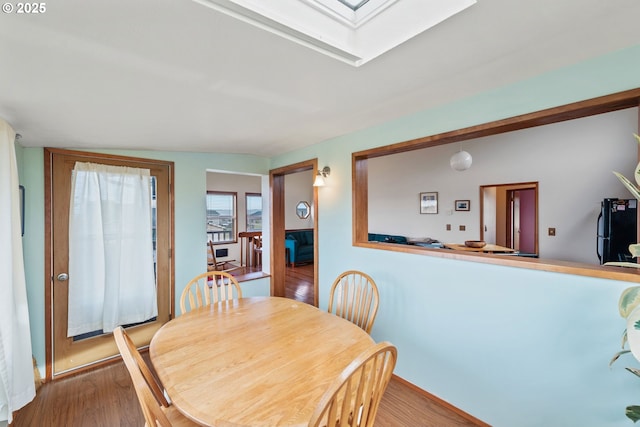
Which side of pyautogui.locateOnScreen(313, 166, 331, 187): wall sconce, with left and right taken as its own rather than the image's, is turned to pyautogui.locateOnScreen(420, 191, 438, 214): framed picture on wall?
back

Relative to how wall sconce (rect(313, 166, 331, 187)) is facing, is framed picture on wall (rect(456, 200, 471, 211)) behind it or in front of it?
behind

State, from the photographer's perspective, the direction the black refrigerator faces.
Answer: facing to the left of the viewer

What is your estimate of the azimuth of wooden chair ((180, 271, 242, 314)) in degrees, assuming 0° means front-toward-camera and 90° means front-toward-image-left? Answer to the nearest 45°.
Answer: approximately 315°

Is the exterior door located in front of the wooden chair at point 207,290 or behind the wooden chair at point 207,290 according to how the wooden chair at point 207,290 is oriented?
behind

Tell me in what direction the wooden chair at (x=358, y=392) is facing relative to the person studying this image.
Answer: facing away from the viewer and to the left of the viewer

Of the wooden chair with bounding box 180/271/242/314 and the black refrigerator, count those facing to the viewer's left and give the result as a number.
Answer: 1

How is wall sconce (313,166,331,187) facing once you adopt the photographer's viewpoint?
facing the viewer and to the left of the viewer
